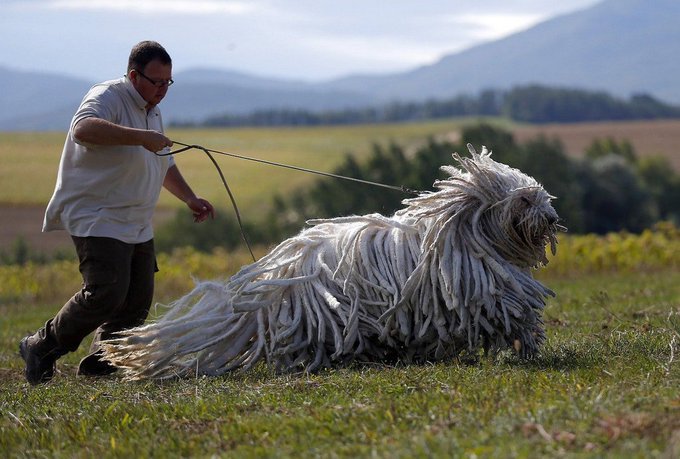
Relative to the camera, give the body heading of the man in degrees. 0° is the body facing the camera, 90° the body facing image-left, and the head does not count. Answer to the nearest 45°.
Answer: approximately 270°

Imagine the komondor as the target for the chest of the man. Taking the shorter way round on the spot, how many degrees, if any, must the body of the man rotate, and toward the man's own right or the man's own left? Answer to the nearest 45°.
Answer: approximately 45° to the man's own right

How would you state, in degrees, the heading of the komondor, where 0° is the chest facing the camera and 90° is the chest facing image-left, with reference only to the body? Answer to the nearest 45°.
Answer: approximately 270°

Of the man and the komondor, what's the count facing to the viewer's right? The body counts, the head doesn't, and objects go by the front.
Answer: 2

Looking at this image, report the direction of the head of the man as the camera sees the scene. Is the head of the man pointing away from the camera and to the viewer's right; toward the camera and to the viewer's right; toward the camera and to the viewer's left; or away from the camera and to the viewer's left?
toward the camera and to the viewer's right

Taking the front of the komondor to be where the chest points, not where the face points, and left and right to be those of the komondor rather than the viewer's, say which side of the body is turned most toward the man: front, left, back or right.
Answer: back
